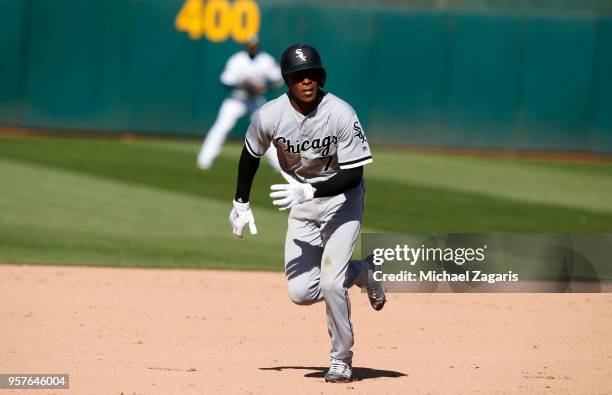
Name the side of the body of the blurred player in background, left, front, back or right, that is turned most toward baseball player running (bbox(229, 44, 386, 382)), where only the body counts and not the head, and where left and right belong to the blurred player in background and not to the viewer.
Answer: front

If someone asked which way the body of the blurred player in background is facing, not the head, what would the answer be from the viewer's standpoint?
toward the camera
